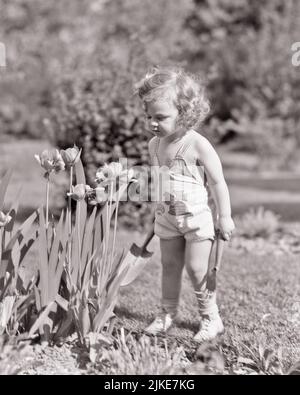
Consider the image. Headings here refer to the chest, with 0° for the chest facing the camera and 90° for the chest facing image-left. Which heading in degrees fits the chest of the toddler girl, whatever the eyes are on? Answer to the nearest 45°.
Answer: approximately 45°
